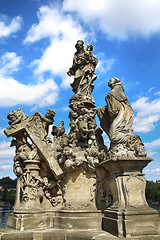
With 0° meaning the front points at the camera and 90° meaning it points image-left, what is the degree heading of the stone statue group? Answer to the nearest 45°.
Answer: approximately 0°
